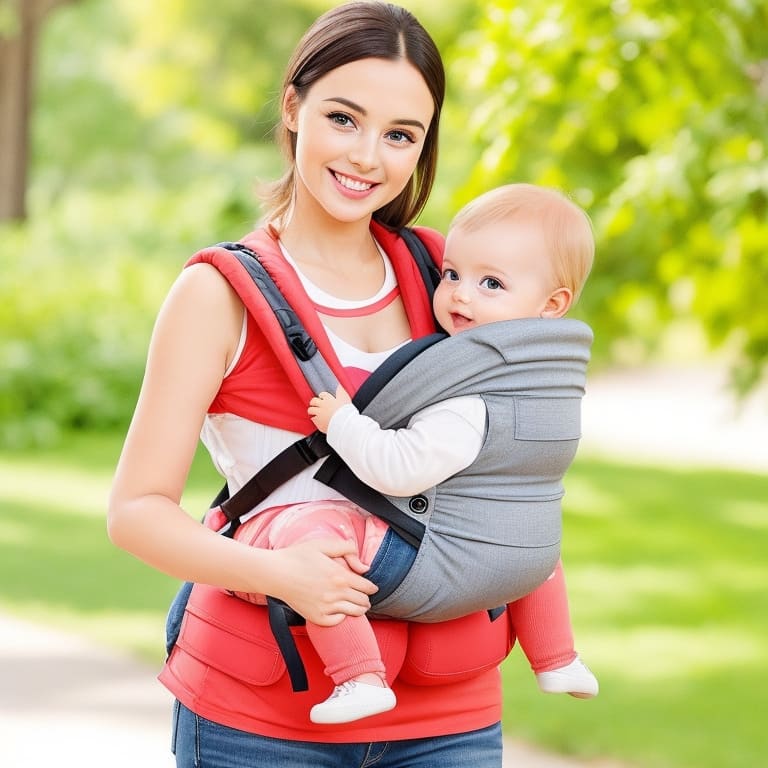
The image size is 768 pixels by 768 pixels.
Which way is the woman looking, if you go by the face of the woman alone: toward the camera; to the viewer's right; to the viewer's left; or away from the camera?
toward the camera

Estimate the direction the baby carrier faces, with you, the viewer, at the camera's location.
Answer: facing the viewer and to the right of the viewer
